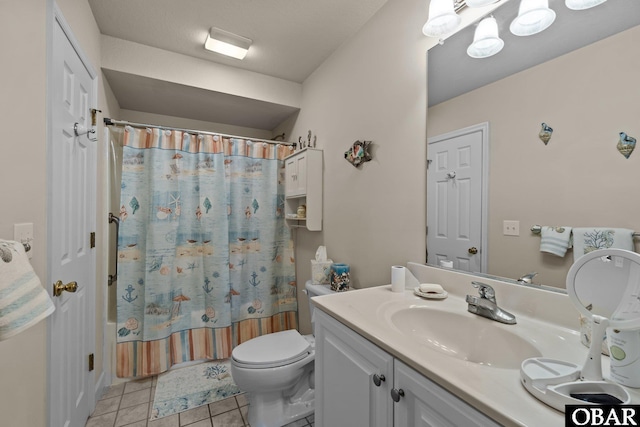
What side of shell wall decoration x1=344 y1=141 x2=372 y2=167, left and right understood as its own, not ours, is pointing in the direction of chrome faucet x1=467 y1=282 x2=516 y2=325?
left

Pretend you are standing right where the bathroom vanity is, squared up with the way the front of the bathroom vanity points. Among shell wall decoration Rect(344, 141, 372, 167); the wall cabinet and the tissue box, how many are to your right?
3

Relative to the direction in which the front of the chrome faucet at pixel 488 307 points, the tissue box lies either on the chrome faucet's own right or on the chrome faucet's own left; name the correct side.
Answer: on the chrome faucet's own right

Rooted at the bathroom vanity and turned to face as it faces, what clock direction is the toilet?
The toilet is roughly at 2 o'clock from the bathroom vanity.

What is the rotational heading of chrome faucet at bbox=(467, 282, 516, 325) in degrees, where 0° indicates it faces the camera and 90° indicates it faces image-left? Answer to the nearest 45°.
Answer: approximately 45°

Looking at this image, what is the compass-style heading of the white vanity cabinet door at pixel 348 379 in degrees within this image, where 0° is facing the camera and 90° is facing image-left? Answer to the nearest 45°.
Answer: approximately 45°
